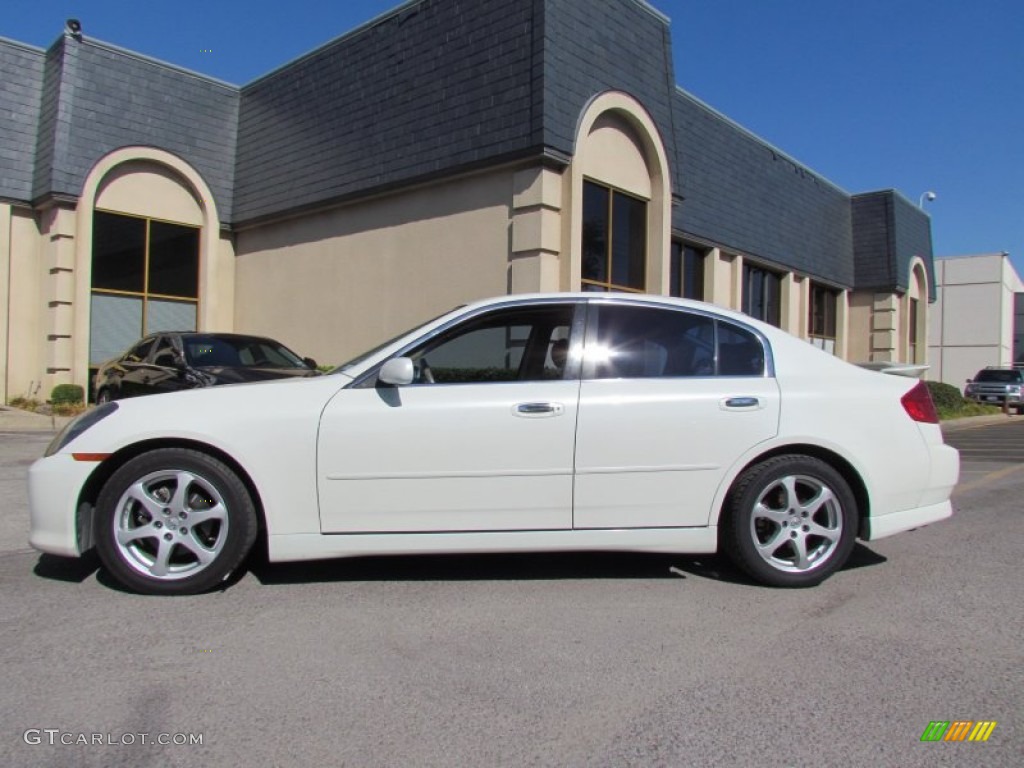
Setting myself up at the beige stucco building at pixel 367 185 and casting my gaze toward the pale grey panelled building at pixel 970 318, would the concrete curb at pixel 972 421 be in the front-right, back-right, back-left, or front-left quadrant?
front-right

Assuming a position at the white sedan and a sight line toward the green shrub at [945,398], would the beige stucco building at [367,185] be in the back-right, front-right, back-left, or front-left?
front-left

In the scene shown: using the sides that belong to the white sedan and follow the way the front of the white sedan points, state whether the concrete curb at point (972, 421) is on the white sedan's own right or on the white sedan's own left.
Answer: on the white sedan's own right

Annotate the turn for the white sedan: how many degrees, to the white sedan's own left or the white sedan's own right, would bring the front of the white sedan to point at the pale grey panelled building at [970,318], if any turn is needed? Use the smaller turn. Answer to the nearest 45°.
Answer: approximately 135° to the white sedan's own right

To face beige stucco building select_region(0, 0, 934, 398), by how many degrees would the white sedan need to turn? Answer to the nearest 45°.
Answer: approximately 90° to its right

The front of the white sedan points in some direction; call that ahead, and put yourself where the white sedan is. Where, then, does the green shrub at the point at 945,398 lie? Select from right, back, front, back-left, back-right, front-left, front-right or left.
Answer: back-right

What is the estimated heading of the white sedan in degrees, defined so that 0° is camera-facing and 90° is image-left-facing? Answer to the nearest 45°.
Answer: approximately 90°

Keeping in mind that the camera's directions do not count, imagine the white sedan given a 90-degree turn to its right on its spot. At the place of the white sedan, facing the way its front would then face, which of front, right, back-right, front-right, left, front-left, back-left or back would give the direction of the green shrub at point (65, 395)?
front-left
